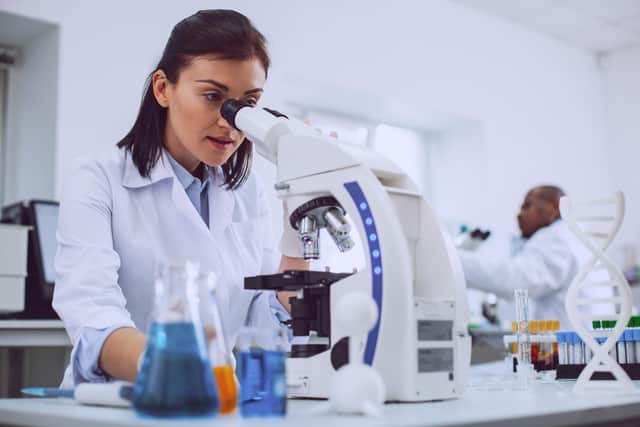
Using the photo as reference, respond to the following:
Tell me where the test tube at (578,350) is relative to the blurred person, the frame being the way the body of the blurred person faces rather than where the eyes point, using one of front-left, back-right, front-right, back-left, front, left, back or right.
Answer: left

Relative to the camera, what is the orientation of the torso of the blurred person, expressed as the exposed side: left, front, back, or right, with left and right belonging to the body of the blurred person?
left

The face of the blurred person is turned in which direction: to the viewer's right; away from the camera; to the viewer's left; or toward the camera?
to the viewer's left

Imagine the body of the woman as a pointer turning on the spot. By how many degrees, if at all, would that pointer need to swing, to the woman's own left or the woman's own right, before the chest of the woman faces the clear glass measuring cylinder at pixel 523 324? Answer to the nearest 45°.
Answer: approximately 45° to the woman's own left

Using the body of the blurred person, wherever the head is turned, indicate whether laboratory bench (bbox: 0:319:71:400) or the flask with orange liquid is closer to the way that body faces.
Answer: the laboratory bench

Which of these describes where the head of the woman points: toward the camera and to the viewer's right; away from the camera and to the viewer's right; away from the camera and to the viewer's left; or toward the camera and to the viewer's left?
toward the camera and to the viewer's right

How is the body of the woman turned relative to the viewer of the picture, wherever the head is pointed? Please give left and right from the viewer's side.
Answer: facing the viewer and to the right of the viewer

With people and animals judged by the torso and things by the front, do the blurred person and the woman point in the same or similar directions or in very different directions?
very different directions

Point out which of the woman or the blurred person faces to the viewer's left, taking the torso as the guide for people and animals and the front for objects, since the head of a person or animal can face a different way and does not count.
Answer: the blurred person

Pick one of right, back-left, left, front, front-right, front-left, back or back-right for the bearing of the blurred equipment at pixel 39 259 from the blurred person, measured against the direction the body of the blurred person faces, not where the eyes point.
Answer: front-left

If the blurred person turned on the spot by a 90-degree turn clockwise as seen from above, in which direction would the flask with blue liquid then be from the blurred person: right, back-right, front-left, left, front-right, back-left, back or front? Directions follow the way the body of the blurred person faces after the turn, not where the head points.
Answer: back

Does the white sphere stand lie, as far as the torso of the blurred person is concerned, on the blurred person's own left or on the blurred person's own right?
on the blurred person's own left

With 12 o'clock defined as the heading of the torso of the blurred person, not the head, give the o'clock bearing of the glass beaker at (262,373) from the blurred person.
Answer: The glass beaker is roughly at 9 o'clock from the blurred person.

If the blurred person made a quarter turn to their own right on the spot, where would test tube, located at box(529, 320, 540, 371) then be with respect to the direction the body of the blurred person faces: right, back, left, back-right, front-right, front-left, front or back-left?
back

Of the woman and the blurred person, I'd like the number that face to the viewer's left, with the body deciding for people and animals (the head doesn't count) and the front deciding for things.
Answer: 1
